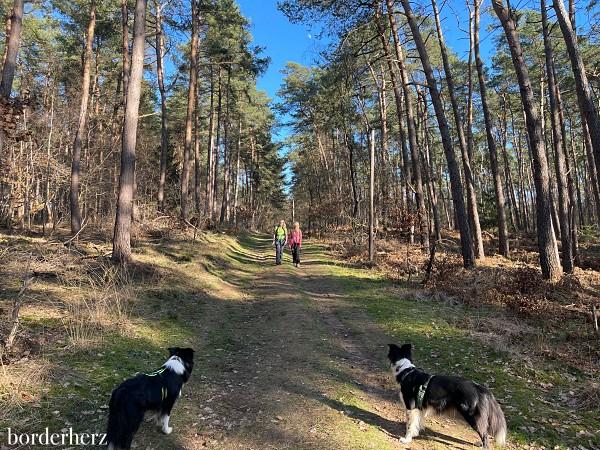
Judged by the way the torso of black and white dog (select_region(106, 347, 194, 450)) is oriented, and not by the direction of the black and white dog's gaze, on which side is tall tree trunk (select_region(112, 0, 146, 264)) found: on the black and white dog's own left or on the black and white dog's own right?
on the black and white dog's own left

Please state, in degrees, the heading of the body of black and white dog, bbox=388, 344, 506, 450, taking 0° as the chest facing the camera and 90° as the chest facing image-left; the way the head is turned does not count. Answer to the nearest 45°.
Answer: approximately 90°

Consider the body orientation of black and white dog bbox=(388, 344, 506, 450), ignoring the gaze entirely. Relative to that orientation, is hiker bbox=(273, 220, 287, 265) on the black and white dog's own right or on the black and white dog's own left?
on the black and white dog's own right

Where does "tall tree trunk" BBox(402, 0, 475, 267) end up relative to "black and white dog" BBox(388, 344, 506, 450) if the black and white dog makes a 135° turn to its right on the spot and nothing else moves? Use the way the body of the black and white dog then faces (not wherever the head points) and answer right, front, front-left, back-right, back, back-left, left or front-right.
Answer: front-left

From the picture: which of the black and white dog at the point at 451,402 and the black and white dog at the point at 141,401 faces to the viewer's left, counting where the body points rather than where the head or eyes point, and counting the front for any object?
the black and white dog at the point at 451,402

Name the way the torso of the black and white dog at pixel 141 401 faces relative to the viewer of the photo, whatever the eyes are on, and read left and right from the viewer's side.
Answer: facing away from the viewer and to the right of the viewer

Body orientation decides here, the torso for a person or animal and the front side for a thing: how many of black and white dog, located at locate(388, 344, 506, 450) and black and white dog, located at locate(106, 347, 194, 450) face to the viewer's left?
1

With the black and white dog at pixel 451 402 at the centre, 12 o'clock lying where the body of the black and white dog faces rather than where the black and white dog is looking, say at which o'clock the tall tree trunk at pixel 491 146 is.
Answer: The tall tree trunk is roughly at 3 o'clock from the black and white dog.

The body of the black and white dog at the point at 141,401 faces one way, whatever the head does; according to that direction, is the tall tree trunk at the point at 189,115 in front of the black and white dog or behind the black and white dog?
in front

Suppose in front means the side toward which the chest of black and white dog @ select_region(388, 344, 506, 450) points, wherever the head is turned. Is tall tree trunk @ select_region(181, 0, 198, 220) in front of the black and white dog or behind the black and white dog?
in front

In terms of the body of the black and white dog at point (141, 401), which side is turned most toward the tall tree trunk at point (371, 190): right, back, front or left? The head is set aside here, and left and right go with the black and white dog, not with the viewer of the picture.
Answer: front

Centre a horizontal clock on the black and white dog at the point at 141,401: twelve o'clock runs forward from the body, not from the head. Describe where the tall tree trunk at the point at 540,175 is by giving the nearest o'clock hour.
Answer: The tall tree trunk is roughly at 1 o'clock from the black and white dog.

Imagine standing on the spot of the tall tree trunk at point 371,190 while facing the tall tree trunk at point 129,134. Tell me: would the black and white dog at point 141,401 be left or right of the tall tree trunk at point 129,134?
left
